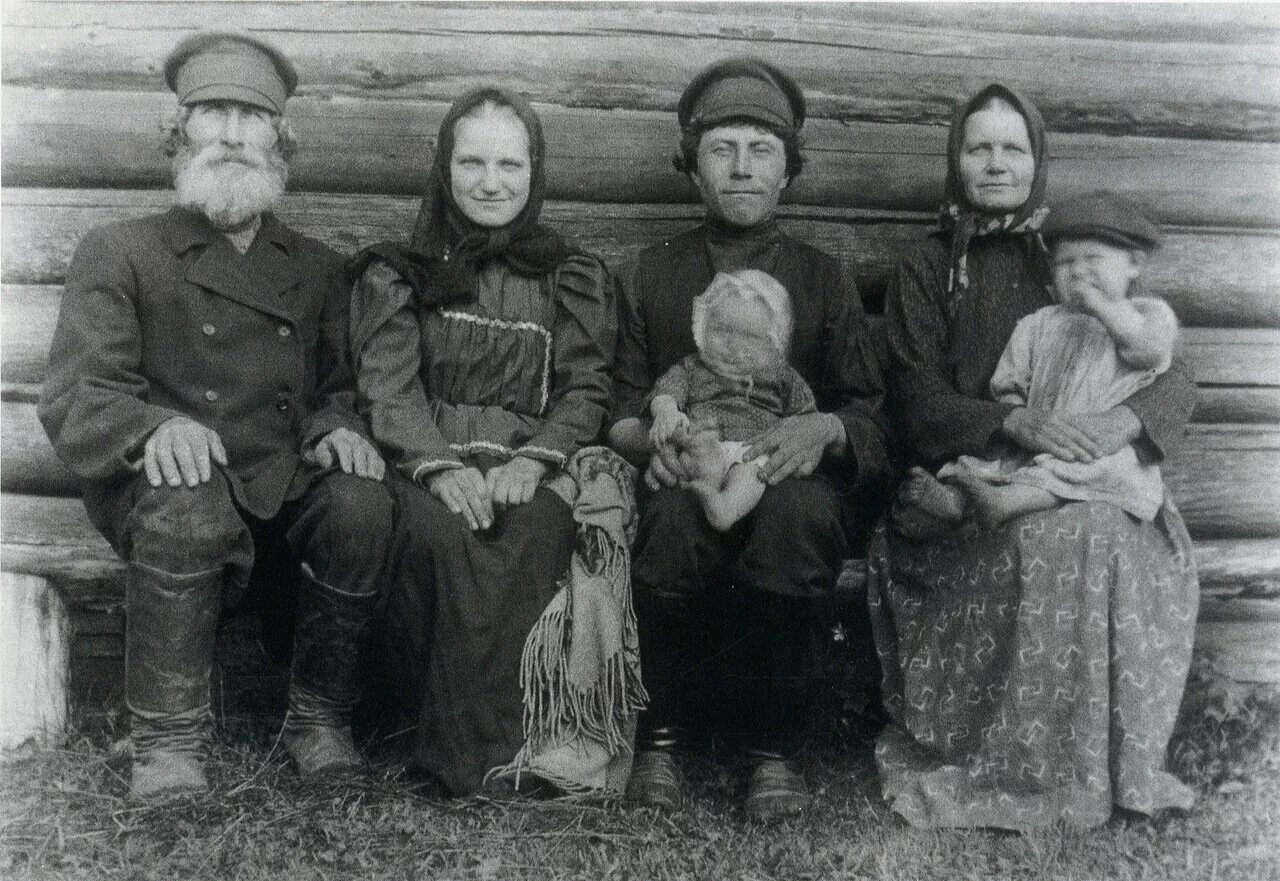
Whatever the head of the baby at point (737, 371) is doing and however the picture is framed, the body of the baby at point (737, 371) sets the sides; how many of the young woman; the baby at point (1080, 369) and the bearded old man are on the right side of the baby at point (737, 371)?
2

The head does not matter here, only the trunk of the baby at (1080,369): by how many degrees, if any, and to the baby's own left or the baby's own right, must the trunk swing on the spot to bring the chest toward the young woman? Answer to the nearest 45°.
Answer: approximately 45° to the baby's own right

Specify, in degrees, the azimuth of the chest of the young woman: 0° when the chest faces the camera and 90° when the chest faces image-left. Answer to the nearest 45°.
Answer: approximately 0°

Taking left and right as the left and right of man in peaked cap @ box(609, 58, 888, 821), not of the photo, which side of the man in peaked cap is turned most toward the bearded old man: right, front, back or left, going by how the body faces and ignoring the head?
right

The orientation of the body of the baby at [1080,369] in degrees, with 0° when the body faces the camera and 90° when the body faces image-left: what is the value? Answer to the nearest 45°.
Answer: approximately 45°
